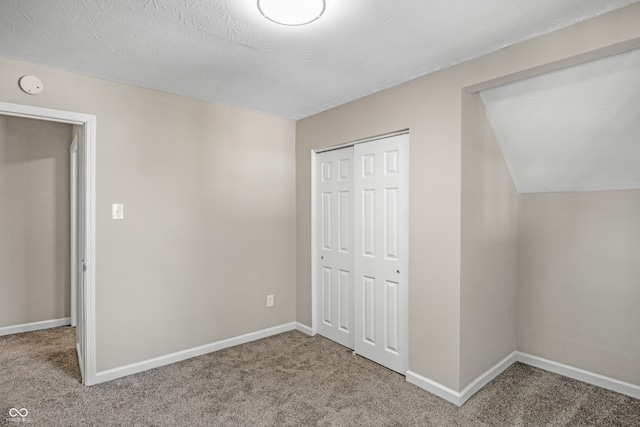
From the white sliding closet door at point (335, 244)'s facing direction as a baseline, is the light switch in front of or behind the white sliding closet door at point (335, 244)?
in front

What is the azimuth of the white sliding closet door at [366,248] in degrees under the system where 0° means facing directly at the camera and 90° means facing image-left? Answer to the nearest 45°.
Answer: approximately 45°

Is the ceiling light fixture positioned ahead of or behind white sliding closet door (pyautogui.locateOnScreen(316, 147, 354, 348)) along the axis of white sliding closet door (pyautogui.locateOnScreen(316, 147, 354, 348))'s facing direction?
ahead

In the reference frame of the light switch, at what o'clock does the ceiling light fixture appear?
The ceiling light fixture is roughly at 11 o'clock from the light switch.

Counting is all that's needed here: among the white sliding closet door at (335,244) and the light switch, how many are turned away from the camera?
0

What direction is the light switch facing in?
toward the camera

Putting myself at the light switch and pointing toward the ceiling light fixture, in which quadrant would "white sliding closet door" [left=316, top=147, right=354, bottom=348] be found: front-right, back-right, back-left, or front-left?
front-left

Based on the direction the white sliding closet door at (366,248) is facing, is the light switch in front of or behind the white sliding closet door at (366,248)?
in front

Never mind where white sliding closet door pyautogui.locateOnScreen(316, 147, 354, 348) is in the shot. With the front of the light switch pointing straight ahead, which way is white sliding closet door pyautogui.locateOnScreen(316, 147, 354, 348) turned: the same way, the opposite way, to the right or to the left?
to the right
